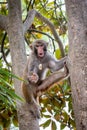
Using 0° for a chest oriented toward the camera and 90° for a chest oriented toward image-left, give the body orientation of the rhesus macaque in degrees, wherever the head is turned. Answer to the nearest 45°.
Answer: approximately 0°
